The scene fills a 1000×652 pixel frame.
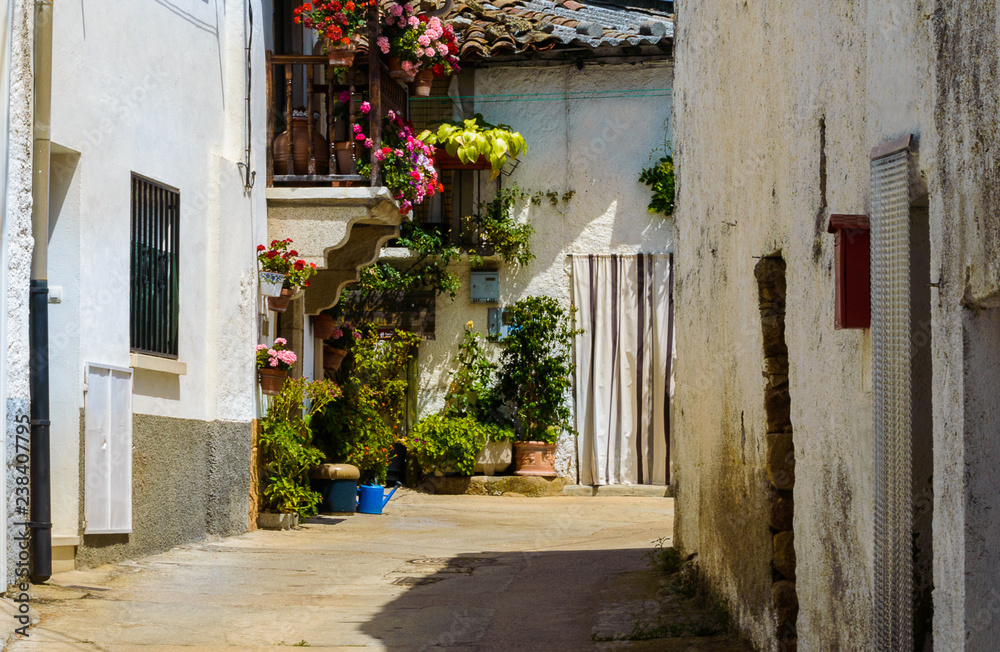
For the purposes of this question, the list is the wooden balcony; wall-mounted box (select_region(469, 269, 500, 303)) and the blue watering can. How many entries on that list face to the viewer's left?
0

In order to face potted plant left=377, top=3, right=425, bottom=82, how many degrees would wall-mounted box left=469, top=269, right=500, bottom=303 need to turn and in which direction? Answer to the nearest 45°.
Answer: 0° — it already faces it

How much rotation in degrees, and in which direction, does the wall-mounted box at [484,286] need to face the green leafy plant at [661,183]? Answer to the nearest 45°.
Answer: approximately 90° to its left

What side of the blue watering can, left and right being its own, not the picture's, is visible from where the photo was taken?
right

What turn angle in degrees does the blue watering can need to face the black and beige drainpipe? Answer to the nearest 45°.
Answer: approximately 90° to its right

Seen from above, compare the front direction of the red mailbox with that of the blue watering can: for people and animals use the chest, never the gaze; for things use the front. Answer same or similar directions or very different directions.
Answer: very different directions

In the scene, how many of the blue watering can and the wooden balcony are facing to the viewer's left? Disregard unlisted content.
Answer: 0

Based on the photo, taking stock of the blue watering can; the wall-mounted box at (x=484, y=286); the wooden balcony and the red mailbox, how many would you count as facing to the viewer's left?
1

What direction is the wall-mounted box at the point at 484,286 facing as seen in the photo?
toward the camera
